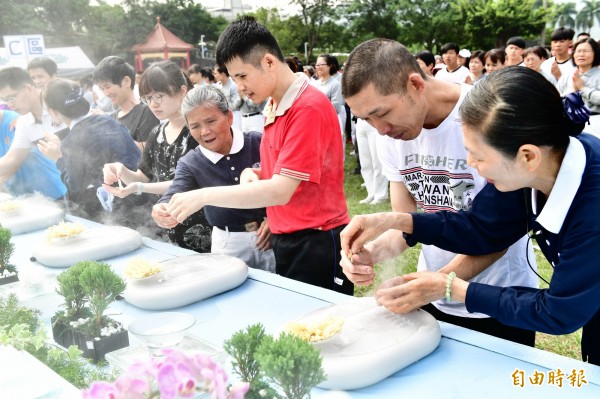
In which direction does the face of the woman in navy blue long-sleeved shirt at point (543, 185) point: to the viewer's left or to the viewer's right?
to the viewer's left

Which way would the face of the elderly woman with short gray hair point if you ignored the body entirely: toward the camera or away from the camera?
toward the camera

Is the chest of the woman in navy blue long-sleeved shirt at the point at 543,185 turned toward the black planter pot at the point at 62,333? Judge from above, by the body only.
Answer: yes

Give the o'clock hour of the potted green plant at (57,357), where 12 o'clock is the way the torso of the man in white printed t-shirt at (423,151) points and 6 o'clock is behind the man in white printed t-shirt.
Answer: The potted green plant is roughly at 12 o'clock from the man in white printed t-shirt.

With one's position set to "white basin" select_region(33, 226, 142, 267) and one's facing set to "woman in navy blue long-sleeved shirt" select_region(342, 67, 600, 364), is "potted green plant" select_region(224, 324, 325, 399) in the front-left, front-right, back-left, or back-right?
front-right

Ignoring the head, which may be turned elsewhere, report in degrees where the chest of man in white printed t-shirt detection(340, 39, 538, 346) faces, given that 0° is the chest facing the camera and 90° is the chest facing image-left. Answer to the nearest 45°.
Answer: approximately 45°

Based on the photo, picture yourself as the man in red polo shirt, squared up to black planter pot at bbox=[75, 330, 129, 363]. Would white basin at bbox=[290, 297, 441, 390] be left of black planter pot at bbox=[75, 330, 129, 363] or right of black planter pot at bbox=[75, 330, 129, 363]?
left

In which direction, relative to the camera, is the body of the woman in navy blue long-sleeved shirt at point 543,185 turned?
to the viewer's left

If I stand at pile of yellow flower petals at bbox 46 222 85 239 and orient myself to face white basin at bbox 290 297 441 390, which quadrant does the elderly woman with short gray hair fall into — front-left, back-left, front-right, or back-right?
front-left

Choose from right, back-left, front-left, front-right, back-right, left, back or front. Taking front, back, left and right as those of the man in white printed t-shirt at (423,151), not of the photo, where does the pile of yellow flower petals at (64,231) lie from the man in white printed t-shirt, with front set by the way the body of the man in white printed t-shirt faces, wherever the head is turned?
front-right

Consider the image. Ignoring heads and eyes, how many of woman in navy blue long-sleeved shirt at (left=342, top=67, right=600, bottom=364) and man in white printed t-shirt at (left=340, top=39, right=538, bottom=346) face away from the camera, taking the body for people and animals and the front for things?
0

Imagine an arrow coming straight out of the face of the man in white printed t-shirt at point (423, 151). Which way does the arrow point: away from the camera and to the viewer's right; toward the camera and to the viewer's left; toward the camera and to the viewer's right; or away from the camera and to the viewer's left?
toward the camera and to the viewer's left

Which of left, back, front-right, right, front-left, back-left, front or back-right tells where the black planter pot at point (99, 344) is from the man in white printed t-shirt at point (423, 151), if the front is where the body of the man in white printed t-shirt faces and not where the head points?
front
